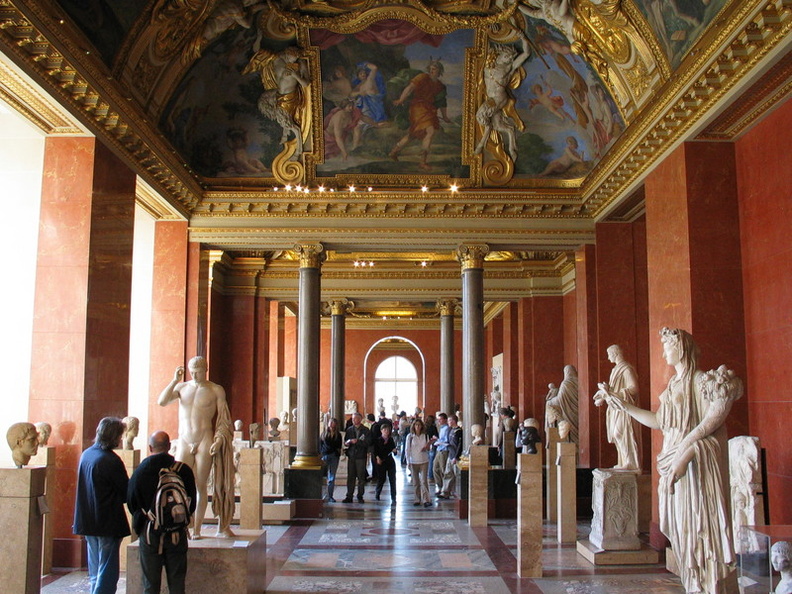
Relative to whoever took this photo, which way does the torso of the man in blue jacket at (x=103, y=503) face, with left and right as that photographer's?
facing away from the viewer and to the right of the viewer

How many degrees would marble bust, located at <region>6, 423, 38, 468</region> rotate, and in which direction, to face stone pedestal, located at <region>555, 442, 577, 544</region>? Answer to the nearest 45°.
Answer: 0° — it already faces it

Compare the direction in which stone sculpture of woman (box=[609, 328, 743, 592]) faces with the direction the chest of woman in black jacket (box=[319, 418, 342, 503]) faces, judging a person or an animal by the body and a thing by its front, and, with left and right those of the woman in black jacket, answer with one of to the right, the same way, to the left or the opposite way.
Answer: to the right

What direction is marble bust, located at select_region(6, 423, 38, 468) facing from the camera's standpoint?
to the viewer's right

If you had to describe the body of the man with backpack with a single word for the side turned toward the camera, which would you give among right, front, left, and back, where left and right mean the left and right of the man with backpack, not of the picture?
back

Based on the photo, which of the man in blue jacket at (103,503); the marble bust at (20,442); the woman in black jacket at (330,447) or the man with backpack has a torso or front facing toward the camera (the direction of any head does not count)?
the woman in black jacket

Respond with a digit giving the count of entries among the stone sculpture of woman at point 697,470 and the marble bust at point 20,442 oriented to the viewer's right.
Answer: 1

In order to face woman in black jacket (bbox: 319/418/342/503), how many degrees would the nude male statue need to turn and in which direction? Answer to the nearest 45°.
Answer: approximately 180°

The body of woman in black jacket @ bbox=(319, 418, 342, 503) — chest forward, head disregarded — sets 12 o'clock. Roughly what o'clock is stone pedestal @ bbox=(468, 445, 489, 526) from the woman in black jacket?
The stone pedestal is roughly at 11 o'clock from the woman in black jacket.

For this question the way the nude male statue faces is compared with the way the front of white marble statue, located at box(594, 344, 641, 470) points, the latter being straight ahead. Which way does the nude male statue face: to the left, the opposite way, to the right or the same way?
to the left

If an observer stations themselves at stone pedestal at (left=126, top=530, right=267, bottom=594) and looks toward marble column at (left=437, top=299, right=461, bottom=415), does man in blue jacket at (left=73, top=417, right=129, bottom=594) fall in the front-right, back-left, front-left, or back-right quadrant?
back-left
